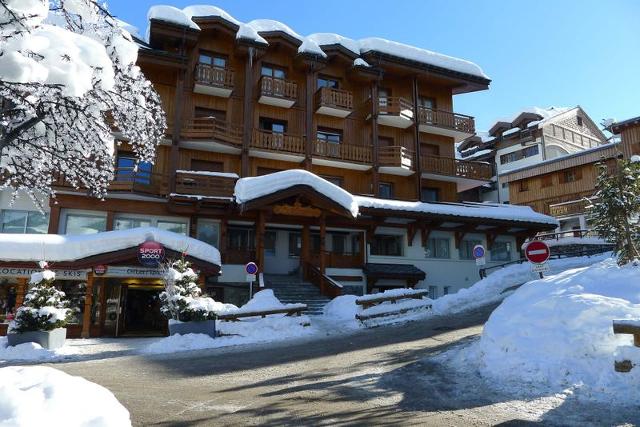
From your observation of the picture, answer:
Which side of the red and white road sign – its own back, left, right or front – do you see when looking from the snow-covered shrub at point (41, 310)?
right

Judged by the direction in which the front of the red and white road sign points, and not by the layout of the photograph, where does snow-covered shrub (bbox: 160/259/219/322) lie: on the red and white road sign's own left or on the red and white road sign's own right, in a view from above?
on the red and white road sign's own right

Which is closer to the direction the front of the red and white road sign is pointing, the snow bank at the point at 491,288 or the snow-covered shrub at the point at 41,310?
the snow-covered shrub

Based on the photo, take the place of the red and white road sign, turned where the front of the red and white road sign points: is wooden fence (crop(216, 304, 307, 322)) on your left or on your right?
on your right

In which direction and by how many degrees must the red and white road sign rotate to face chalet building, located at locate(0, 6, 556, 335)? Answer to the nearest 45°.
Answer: approximately 135° to its right

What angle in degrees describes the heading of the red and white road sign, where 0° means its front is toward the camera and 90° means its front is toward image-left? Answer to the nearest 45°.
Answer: approximately 0°

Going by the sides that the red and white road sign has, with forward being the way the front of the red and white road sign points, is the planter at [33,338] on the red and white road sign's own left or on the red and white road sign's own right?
on the red and white road sign's own right

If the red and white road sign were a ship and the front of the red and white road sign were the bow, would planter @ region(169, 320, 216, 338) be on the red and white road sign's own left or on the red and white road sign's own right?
on the red and white road sign's own right
